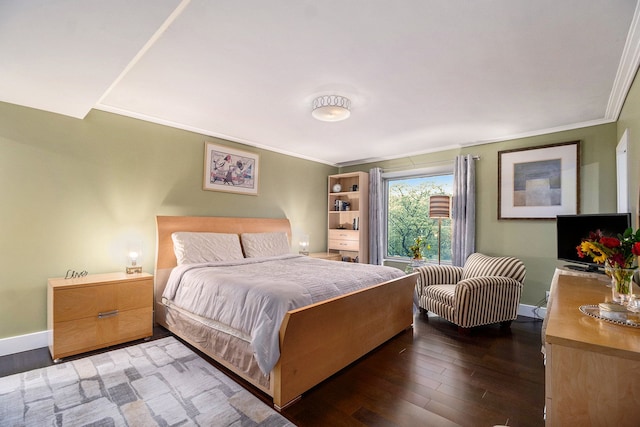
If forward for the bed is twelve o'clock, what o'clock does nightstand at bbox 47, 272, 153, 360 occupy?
The nightstand is roughly at 5 o'clock from the bed.

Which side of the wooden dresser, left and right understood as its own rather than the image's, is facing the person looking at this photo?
left

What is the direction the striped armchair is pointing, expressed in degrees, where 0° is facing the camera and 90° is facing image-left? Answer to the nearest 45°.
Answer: approximately 45°

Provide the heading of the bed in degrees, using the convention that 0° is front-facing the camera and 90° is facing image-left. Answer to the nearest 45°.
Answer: approximately 315°

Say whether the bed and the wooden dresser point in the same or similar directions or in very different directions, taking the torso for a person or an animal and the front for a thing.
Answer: very different directions

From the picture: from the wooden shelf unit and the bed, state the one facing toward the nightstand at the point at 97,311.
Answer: the wooden shelf unit

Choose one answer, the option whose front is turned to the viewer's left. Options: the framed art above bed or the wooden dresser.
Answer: the wooden dresser

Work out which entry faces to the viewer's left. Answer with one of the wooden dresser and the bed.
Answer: the wooden dresser

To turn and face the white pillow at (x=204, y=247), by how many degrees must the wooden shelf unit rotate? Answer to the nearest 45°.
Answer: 0° — it already faces it
